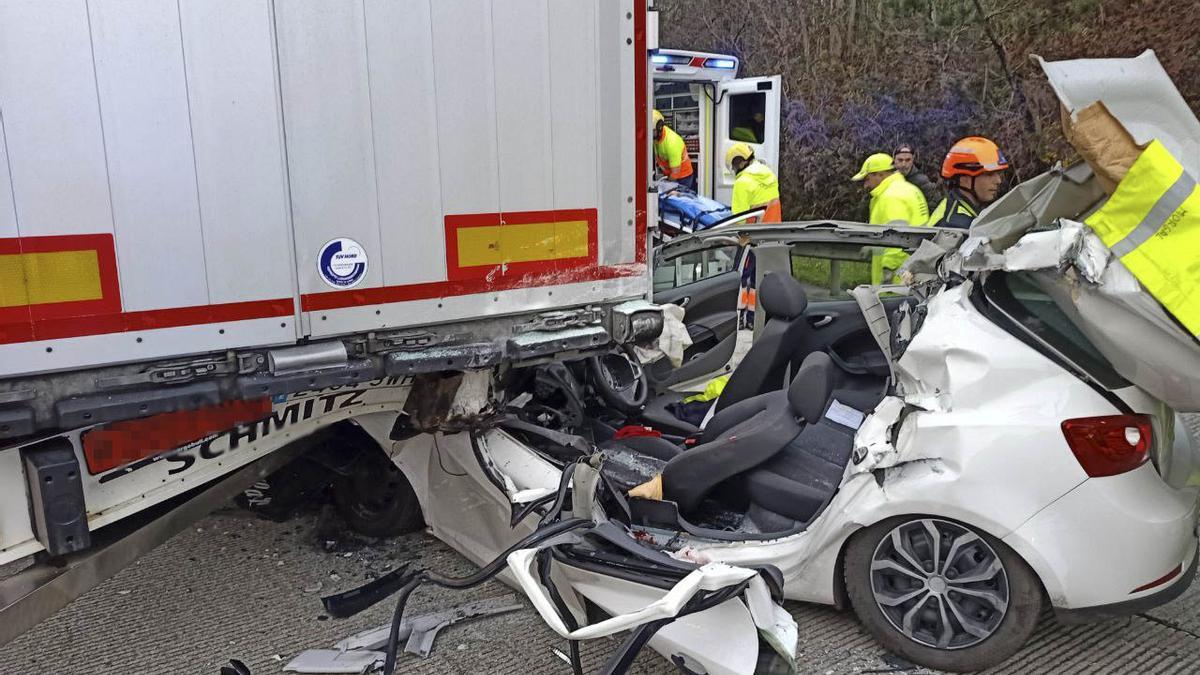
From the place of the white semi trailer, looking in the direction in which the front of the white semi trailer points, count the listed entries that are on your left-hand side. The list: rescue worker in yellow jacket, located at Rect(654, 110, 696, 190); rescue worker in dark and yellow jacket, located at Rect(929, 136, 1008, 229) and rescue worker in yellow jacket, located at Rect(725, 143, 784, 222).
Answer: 0

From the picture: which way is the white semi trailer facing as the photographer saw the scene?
facing away from the viewer and to the left of the viewer

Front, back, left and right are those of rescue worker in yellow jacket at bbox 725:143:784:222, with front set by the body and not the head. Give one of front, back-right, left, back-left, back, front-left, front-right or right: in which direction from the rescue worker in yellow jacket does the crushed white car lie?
left

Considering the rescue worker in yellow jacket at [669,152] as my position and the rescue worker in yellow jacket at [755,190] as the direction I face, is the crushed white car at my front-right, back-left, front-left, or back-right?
front-right

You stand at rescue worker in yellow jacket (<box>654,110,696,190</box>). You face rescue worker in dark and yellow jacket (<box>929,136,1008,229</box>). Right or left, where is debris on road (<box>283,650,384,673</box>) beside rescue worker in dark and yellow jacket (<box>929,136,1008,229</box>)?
right
